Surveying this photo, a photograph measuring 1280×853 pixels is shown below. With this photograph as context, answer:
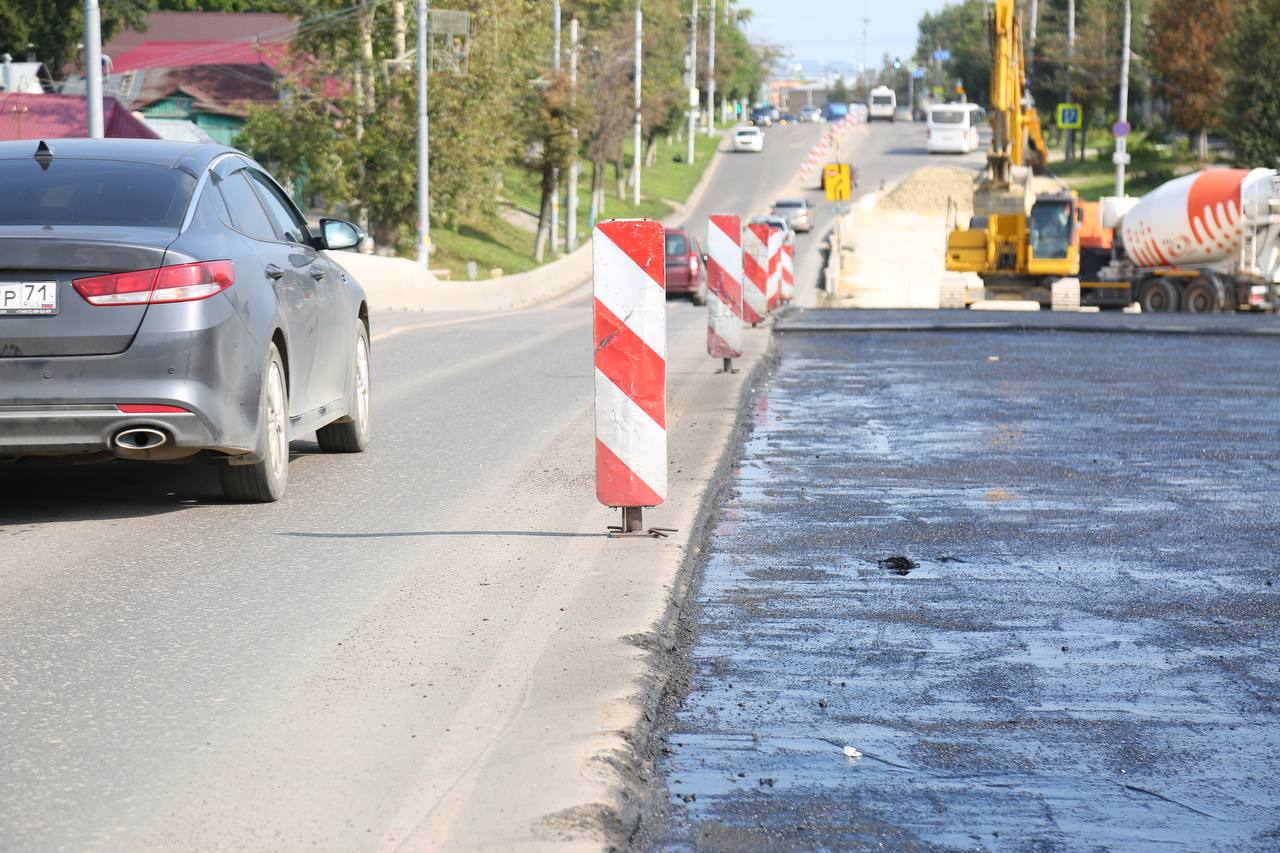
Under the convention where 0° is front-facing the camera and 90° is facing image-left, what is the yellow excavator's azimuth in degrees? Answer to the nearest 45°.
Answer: approximately 0°

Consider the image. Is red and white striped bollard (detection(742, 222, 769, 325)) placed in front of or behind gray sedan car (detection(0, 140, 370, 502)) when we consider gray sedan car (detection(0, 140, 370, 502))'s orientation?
in front

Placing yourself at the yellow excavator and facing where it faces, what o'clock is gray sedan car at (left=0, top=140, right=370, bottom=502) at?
The gray sedan car is roughly at 12 o'clock from the yellow excavator.

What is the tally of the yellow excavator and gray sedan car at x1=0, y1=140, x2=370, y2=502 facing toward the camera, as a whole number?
1

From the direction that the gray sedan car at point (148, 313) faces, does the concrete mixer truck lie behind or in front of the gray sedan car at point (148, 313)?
in front

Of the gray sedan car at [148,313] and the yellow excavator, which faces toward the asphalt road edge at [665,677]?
the yellow excavator

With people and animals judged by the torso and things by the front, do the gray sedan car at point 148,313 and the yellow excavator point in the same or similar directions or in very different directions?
very different directions

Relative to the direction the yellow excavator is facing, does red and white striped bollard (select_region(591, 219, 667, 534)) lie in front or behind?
in front

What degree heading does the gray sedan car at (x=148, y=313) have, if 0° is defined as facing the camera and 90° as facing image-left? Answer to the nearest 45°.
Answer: approximately 225°

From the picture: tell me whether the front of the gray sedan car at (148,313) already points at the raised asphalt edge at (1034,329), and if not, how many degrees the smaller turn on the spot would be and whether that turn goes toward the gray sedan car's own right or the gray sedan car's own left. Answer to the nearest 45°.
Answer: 0° — it already faces it
